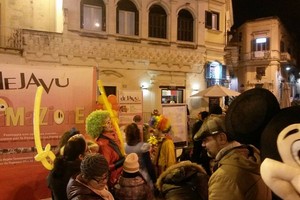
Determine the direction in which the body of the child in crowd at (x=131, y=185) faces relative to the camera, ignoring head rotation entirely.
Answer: away from the camera

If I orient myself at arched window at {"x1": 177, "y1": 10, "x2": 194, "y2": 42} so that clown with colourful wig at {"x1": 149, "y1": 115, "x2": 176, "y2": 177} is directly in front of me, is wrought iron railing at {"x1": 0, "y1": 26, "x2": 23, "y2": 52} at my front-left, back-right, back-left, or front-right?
front-right

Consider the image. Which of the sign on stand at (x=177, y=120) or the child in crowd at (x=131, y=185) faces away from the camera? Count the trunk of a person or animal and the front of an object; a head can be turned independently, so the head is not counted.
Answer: the child in crowd

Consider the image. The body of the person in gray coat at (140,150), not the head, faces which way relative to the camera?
away from the camera

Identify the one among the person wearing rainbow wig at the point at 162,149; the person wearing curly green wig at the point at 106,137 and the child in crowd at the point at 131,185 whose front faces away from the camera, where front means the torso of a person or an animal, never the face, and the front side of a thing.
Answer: the child in crowd

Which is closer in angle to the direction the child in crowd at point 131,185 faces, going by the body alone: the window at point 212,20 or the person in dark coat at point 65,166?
the window

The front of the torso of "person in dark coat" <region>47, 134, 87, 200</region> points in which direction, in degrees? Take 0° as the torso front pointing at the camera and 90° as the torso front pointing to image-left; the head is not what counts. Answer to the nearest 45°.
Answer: approximately 225°

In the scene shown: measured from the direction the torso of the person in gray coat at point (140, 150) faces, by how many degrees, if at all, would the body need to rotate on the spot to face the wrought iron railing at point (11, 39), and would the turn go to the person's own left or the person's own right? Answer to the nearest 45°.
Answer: approximately 45° to the person's own left

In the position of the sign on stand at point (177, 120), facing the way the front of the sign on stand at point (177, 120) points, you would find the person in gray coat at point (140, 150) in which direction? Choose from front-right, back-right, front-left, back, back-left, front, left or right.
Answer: front

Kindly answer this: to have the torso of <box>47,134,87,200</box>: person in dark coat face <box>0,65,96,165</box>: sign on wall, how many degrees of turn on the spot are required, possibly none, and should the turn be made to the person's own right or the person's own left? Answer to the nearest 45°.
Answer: approximately 45° to the person's own left
